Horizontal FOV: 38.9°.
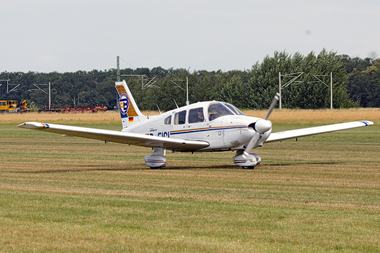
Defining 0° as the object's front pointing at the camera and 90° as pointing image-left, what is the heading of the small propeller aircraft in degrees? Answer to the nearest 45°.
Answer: approximately 315°
